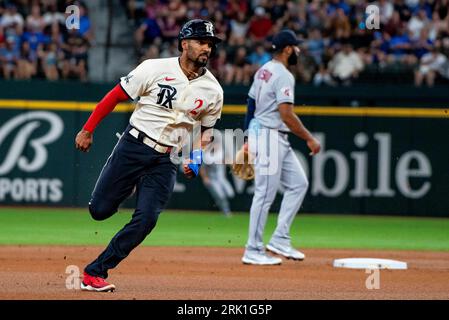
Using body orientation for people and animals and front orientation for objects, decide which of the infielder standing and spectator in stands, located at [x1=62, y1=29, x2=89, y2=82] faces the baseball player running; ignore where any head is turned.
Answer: the spectator in stands

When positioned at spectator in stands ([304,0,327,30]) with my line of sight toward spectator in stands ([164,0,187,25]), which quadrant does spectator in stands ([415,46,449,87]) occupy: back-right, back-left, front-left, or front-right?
back-left

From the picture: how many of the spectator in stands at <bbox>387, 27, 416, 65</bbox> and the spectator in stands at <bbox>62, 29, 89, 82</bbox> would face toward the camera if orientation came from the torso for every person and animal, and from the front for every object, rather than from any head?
2

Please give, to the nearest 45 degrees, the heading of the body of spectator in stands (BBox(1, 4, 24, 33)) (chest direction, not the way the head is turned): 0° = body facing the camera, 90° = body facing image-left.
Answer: approximately 0°

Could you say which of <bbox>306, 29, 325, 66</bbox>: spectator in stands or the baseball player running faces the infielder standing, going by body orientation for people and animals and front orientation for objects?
the spectator in stands

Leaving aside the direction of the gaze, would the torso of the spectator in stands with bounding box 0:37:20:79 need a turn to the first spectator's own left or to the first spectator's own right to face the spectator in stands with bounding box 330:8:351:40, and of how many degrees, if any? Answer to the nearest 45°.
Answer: approximately 90° to the first spectator's own left

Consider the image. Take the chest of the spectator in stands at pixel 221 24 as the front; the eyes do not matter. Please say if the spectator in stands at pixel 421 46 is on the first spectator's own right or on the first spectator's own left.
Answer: on the first spectator's own left

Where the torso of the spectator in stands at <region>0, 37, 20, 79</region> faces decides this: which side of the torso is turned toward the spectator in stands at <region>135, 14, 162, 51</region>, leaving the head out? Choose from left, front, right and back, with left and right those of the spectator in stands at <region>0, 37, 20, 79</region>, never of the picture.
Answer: left
